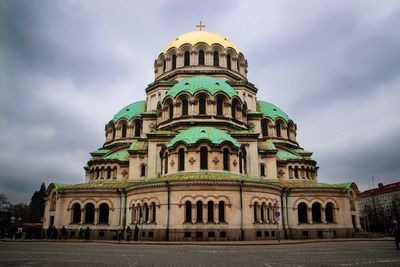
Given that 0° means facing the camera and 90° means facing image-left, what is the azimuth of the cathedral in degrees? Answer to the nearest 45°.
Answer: approximately 180°
